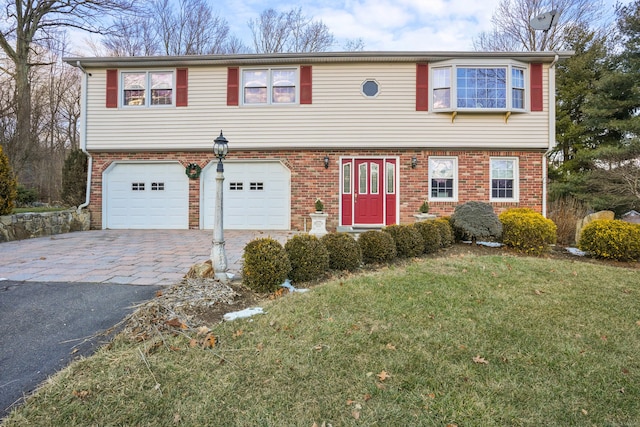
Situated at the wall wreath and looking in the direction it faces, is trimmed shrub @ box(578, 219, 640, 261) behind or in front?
in front

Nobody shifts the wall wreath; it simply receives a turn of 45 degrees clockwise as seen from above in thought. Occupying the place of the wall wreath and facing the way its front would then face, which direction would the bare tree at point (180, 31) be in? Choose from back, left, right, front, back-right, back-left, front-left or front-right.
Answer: back-right

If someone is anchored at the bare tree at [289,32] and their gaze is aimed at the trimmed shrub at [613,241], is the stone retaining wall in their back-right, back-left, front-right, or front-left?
front-right

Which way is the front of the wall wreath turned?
toward the camera

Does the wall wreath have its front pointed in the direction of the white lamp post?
yes

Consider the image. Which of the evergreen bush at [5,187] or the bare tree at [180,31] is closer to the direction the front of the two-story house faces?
the evergreen bush

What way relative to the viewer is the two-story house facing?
toward the camera

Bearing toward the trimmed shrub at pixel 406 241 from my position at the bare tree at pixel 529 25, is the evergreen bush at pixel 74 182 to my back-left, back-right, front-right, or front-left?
front-right

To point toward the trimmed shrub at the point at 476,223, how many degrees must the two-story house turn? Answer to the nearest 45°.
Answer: approximately 45° to its left

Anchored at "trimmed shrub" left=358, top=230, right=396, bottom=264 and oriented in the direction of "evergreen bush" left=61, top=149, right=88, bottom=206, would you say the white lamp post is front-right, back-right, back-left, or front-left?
front-left

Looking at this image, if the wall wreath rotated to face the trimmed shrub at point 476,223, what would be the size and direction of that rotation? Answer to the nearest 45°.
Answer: approximately 45° to its left

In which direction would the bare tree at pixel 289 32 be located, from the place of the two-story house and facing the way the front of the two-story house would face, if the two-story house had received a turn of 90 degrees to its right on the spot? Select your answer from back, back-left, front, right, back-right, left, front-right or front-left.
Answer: right

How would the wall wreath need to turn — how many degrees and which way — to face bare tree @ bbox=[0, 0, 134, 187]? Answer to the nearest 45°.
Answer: approximately 135° to its right

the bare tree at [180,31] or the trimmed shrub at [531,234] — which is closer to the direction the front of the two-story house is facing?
the trimmed shrub

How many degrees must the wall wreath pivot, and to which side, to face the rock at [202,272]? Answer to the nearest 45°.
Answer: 0° — it already faces it

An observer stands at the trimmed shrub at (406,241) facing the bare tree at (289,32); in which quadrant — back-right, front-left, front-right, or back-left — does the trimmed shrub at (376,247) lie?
back-left

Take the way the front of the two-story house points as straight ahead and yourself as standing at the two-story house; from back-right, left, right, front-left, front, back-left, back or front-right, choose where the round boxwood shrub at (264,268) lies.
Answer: front
